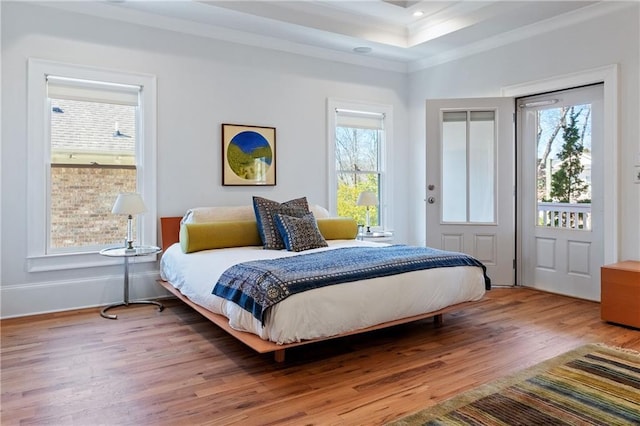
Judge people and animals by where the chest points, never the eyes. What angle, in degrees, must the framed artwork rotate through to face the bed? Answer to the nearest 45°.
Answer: approximately 45° to its right

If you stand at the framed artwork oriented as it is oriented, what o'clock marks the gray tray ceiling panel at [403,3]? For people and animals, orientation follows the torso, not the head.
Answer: The gray tray ceiling panel is roughly at 11 o'clock from the framed artwork.

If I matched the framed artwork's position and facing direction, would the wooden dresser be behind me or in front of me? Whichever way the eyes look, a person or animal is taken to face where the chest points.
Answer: in front

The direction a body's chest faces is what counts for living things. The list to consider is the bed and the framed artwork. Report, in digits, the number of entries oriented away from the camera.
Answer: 0

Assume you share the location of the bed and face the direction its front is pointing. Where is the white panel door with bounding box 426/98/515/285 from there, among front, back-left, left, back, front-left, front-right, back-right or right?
left

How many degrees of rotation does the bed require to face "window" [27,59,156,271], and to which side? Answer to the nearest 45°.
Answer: approximately 180°

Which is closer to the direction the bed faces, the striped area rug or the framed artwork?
the striped area rug

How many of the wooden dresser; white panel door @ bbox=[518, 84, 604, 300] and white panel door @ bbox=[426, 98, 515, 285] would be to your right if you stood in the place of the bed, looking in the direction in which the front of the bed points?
0

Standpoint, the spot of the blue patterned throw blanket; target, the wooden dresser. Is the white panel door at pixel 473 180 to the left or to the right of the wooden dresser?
left

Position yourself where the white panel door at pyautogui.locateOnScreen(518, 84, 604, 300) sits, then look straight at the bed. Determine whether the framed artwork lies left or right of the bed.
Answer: right

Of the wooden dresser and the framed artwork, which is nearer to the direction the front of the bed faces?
the wooden dresser

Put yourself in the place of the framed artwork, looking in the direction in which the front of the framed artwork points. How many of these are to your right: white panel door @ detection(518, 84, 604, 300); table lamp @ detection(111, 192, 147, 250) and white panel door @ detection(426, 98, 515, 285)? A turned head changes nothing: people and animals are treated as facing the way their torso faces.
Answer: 1

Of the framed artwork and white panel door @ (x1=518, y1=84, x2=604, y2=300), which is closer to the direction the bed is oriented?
the white panel door

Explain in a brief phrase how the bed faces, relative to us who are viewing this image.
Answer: facing the viewer and to the right of the viewer

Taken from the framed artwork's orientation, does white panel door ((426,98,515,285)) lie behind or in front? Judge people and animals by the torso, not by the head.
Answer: in front

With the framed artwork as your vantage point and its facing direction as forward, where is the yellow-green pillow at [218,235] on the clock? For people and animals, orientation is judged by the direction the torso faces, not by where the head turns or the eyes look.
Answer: The yellow-green pillow is roughly at 2 o'clock from the framed artwork.

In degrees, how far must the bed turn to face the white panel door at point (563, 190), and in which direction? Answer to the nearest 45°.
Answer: approximately 90° to its left

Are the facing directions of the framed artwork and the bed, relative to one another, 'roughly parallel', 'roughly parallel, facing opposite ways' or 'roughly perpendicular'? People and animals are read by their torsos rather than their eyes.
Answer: roughly parallel
